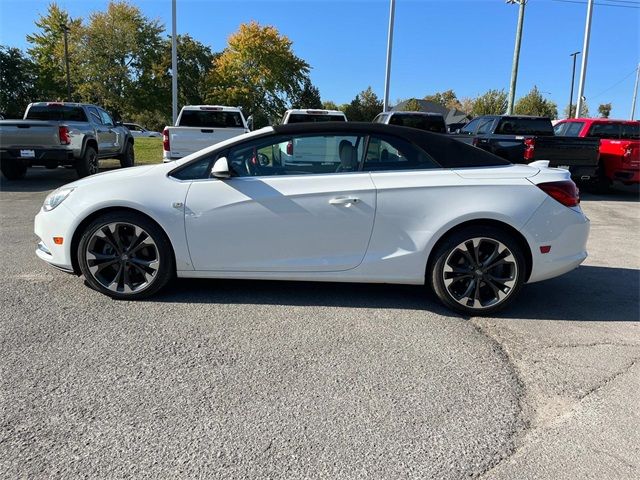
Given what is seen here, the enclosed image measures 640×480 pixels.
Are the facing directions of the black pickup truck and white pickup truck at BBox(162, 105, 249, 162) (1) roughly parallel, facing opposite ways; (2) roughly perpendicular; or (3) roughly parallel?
roughly parallel

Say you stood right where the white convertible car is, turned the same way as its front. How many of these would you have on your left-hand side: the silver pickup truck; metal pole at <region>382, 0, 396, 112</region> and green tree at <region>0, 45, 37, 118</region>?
0

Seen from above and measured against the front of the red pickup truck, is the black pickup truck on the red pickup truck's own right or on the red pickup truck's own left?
on the red pickup truck's own left

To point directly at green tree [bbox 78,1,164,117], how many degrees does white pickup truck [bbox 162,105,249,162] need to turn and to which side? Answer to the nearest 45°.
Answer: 0° — it already faces it

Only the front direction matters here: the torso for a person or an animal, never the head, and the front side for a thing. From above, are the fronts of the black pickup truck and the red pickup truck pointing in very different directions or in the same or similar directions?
same or similar directions

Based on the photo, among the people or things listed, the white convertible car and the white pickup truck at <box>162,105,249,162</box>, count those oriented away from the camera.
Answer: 1

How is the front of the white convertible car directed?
to the viewer's left

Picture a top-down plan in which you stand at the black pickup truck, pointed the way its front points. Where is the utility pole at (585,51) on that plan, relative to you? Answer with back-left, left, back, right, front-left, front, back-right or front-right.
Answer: front-right

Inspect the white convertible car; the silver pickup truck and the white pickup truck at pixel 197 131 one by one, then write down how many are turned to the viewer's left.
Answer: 1

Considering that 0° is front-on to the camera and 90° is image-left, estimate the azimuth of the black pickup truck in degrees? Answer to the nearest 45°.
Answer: approximately 135°

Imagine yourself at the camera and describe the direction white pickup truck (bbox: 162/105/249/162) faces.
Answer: facing away from the viewer

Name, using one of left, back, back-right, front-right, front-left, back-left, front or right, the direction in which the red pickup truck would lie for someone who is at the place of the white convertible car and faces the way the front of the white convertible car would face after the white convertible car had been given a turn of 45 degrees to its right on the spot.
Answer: right

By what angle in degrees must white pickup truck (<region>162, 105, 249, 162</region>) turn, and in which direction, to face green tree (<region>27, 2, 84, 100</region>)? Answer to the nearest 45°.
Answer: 0° — it already faces it

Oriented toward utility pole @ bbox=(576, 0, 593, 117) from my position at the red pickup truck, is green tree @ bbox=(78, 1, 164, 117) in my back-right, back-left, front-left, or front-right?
front-left

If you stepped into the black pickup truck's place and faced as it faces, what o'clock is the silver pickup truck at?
The silver pickup truck is roughly at 10 o'clock from the black pickup truck.

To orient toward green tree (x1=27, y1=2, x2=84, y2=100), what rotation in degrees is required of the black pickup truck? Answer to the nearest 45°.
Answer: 0° — it already faces it
